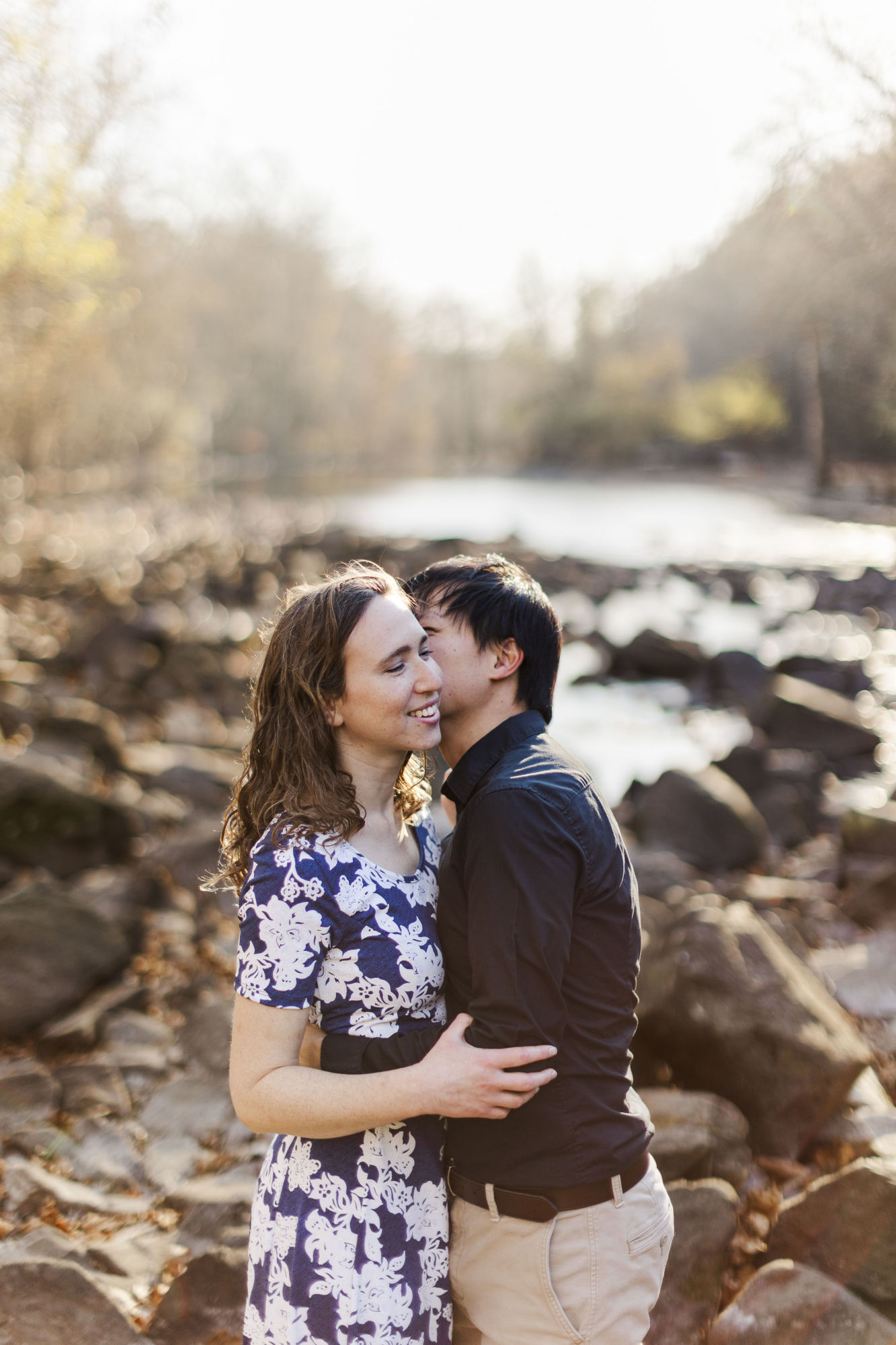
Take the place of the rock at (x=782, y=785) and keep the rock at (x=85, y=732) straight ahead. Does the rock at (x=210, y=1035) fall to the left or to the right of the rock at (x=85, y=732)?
left

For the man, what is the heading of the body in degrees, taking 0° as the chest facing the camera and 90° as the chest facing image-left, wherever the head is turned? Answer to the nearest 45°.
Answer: approximately 90°

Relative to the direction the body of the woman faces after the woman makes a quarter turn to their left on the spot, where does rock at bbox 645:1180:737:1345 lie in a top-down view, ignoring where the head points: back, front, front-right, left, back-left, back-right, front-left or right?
front

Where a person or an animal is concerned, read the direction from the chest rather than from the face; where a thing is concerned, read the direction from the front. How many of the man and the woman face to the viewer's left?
1

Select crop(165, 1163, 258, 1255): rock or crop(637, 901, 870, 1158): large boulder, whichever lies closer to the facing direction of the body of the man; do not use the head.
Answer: the rock

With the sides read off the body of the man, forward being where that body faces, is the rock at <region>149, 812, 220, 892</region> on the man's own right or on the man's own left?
on the man's own right

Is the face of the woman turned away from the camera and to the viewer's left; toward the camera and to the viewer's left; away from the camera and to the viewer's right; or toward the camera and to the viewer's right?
toward the camera and to the viewer's right

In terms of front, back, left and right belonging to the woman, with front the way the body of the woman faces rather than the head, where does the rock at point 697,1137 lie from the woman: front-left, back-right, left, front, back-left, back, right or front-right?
left

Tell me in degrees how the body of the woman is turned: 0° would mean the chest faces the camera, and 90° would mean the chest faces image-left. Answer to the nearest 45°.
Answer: approximately 315°

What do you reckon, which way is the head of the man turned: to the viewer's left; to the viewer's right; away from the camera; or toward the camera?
to the viewer's left

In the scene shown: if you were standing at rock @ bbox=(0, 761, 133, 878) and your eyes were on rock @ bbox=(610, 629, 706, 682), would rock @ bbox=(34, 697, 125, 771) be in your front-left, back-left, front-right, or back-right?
front-left

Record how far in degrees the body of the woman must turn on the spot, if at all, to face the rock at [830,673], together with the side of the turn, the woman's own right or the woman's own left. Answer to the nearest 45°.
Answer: approximately 90° to the woman's own left

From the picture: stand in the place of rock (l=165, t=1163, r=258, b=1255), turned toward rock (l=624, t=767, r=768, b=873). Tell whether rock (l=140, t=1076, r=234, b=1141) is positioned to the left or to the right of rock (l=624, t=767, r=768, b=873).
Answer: left

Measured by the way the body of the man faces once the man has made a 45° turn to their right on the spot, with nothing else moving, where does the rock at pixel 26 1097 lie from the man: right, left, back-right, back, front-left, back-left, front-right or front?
front
